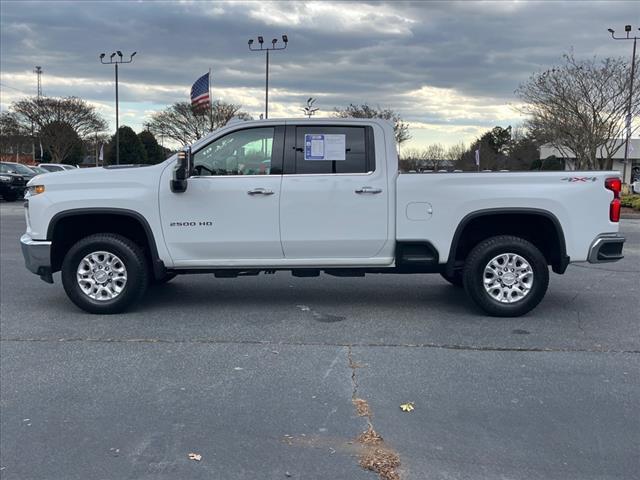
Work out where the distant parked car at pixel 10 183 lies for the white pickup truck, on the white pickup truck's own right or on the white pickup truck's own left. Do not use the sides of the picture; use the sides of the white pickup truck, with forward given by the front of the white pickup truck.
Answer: on the white pickup truck's own right

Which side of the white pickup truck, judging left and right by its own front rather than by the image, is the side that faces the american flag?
right

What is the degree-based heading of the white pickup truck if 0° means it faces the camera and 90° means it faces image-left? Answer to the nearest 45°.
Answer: approximately 90°

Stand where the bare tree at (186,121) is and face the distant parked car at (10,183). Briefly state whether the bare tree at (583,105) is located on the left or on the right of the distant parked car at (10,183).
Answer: left

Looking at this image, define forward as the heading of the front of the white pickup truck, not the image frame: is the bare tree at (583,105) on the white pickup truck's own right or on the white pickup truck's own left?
on the white pickup truck's own right

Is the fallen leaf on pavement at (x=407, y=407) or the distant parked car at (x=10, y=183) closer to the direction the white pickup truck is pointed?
the distant parked car

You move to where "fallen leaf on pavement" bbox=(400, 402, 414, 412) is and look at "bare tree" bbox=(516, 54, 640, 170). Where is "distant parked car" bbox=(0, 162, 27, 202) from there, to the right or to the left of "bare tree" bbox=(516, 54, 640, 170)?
left

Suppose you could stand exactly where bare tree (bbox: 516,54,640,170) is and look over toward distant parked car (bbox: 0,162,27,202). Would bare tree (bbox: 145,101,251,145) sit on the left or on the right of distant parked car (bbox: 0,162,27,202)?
right

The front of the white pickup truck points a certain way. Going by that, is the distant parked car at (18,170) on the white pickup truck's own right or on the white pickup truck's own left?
on the white pickup truck's own right
